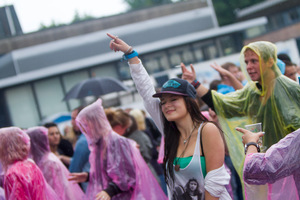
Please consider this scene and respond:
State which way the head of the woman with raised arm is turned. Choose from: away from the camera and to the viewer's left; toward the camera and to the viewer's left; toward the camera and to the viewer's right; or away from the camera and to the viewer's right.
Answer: toward the camera and to the viewer's left

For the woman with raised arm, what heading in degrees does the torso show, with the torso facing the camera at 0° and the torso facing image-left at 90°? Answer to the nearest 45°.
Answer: approximately 45°

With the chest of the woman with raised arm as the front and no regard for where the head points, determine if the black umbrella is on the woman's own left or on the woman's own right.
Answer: on the woman's own right
